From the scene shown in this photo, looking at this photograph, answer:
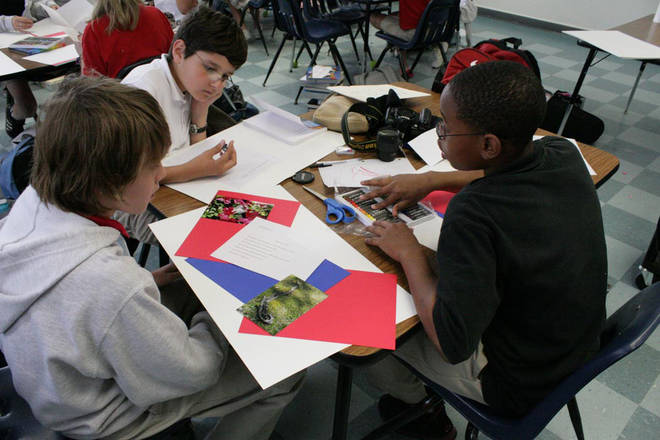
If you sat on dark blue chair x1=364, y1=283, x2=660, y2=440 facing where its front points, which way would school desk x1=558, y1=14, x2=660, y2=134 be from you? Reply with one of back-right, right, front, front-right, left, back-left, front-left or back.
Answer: right

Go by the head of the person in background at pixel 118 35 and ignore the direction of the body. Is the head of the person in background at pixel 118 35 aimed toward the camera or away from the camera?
away from the camera

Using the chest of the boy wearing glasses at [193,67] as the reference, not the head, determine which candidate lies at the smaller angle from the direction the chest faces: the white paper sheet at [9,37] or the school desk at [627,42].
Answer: the school desk

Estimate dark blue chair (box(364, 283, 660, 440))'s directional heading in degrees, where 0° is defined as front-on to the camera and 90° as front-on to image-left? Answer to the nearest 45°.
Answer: approximately 90°

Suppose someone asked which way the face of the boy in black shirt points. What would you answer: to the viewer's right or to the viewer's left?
to the viewer's left

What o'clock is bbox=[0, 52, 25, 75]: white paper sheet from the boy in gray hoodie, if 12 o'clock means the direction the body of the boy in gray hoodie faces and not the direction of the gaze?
The white paper sheet is roughly at 10 o'clock from the boy in gray hoodie.

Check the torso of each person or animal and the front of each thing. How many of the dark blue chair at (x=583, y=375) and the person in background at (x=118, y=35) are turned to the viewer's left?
1

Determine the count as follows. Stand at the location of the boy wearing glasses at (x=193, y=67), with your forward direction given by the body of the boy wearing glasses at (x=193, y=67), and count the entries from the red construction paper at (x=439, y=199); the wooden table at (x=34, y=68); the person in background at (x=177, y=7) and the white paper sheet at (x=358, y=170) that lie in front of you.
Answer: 2

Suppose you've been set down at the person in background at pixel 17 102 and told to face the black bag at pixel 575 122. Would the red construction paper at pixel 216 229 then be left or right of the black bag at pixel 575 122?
right

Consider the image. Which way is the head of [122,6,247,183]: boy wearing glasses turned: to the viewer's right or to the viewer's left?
to the viewer's right

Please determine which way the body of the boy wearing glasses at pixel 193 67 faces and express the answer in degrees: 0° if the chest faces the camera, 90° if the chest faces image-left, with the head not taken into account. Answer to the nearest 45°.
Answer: approximately 315°

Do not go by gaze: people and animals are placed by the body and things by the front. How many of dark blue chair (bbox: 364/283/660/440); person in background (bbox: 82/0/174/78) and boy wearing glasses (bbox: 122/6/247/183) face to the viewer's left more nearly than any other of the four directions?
1

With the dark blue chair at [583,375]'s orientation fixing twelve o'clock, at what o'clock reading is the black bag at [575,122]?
The black bag is roughly at 3 o'clock from the dark blue chair.

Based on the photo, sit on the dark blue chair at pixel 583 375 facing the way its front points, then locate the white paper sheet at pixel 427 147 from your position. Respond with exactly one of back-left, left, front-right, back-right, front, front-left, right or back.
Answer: front-right
